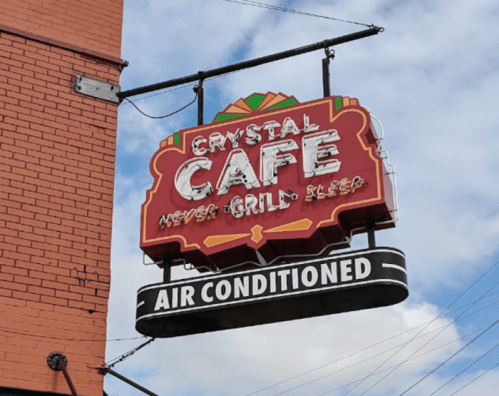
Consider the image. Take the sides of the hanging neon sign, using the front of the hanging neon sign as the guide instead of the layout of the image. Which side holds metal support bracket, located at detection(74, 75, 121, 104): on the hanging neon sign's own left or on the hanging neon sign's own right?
on the hanging neon sign's own right

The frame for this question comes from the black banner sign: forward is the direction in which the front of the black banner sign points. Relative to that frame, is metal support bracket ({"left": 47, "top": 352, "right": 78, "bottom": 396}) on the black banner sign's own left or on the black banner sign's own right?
on the black banner sign's own right

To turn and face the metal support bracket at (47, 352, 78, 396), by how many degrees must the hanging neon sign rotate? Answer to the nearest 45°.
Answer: approximately 45° to its right

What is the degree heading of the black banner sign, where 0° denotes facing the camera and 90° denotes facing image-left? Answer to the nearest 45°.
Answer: approximately 45°

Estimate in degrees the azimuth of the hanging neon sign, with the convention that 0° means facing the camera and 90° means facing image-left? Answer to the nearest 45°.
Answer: approximately 45°
